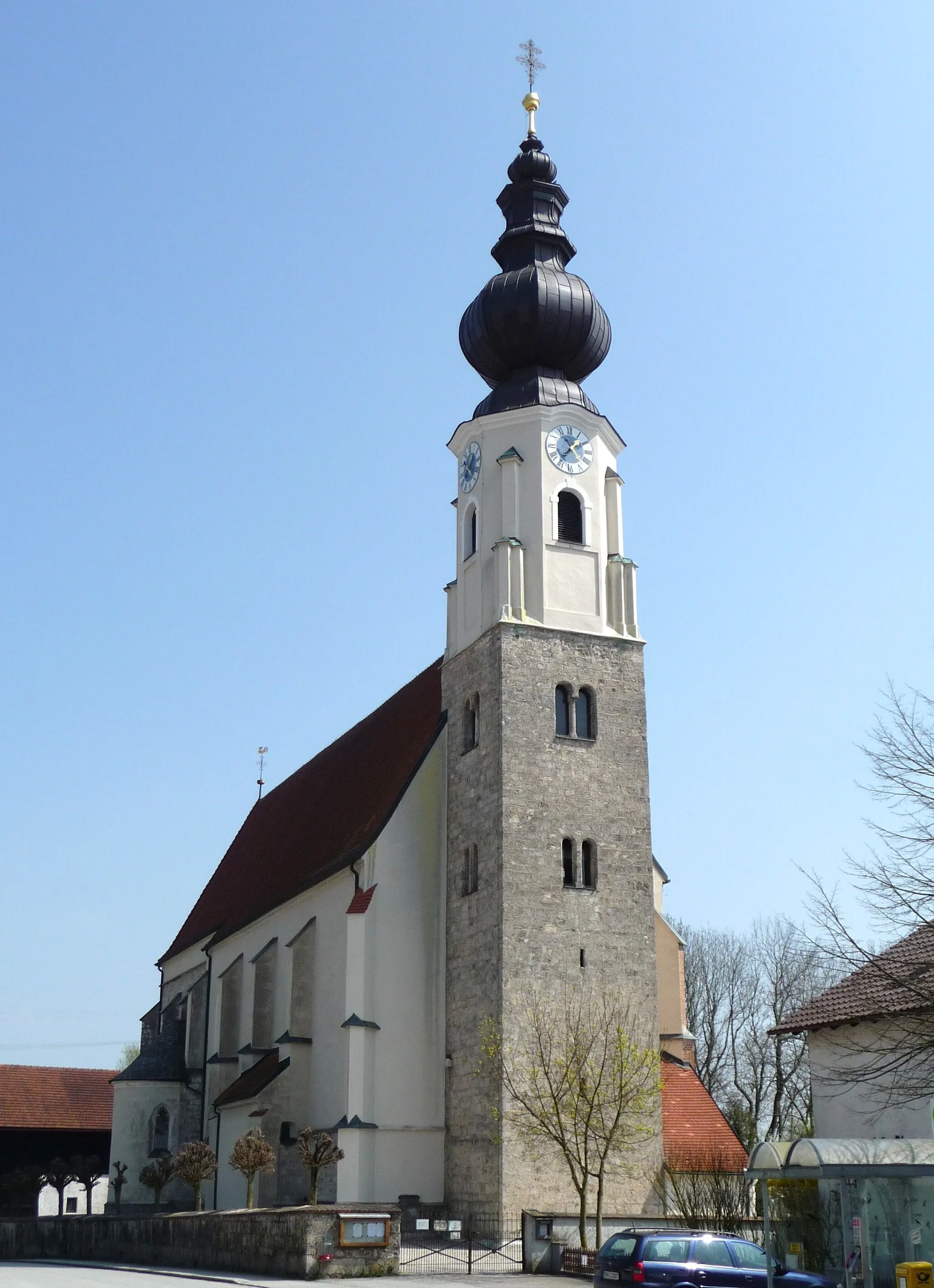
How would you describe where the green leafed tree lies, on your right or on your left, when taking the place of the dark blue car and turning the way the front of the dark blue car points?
on your left

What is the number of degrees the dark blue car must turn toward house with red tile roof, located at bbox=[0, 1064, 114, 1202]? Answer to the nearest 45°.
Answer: approximately 90° to its left

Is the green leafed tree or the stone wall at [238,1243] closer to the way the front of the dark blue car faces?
the green leafed tree

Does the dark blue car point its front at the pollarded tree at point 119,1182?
no

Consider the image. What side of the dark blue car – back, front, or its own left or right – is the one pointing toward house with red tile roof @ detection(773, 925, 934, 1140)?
front

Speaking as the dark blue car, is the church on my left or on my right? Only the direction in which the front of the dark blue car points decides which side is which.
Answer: on my left

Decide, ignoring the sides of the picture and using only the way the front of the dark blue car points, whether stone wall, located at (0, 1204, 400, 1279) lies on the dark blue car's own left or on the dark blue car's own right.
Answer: on the dark blue car's own left

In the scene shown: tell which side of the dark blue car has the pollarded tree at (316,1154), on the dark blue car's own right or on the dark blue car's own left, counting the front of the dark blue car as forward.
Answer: on the dark blue car's own left

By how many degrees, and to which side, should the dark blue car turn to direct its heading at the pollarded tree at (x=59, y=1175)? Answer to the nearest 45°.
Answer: approximately 90° to its left

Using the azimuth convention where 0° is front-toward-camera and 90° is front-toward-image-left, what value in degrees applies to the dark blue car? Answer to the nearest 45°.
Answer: approximately 225°
